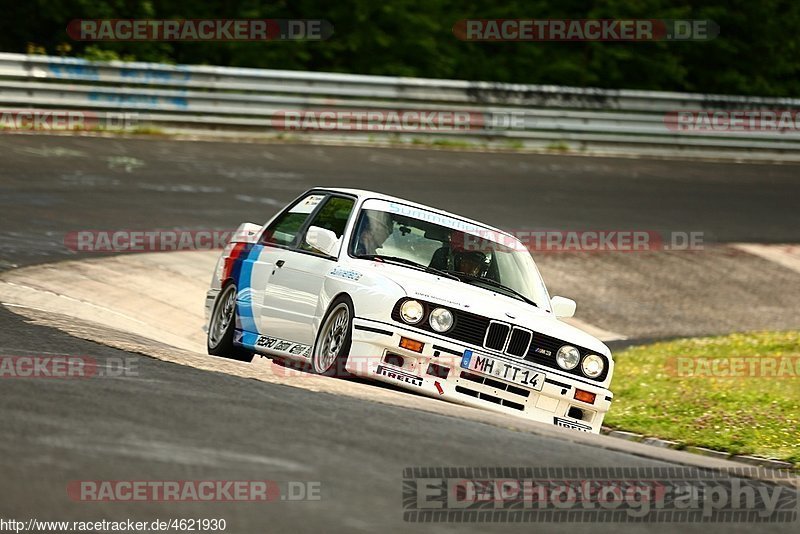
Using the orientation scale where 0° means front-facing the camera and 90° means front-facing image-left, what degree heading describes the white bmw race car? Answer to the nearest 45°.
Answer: approximately 315°

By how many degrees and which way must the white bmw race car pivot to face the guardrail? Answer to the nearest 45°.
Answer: approximately 135° to its left
